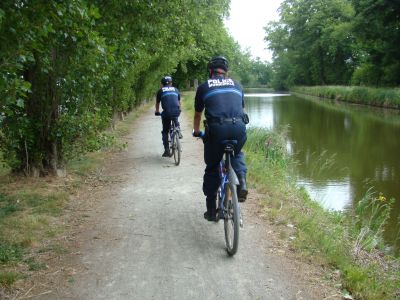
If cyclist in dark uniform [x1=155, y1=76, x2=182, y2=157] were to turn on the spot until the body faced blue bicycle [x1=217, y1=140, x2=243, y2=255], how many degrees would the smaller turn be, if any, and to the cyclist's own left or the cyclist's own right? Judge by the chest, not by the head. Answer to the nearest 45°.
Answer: approximately 180°

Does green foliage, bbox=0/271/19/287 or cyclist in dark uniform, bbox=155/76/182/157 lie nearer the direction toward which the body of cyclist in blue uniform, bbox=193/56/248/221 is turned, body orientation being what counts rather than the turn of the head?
the cyclist in dark uniform

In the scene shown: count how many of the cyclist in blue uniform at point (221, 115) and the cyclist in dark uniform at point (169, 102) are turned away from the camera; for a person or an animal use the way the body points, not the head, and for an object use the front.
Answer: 2

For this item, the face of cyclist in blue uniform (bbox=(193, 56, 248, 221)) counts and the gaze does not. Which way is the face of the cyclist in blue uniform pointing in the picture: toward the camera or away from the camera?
away from the camera

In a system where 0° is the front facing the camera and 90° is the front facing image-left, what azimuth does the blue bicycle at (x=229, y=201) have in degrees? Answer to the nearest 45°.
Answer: approximately 180°

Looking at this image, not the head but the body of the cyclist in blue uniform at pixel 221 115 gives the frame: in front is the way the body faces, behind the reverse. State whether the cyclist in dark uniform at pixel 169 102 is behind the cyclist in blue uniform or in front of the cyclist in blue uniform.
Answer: in front

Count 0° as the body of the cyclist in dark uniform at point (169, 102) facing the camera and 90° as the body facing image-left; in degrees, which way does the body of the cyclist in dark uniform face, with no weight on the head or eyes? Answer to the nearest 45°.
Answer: approximately 180°

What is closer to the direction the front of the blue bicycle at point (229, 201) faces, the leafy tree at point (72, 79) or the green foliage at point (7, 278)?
the leafy tree

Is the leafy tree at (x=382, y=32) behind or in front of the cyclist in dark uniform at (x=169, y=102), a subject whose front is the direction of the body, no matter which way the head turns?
in front

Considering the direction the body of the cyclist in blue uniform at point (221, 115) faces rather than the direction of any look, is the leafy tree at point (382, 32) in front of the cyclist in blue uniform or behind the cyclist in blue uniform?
in front

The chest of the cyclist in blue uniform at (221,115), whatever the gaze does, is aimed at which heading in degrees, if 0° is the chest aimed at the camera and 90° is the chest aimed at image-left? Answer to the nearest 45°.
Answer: approximately 180°
